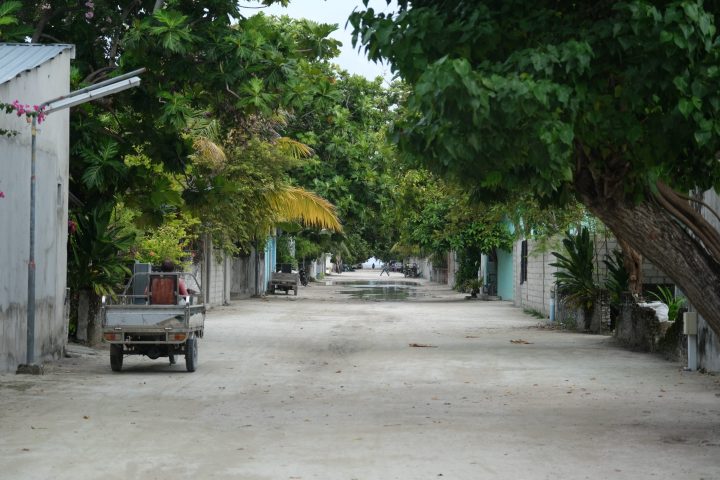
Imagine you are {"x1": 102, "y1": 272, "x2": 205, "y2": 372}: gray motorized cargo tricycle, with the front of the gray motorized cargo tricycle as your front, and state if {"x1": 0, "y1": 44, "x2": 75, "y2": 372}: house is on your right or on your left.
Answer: on your left

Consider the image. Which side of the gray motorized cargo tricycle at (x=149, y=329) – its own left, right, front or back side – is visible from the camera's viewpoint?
back

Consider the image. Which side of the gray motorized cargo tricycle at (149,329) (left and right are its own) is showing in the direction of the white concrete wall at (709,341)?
right
